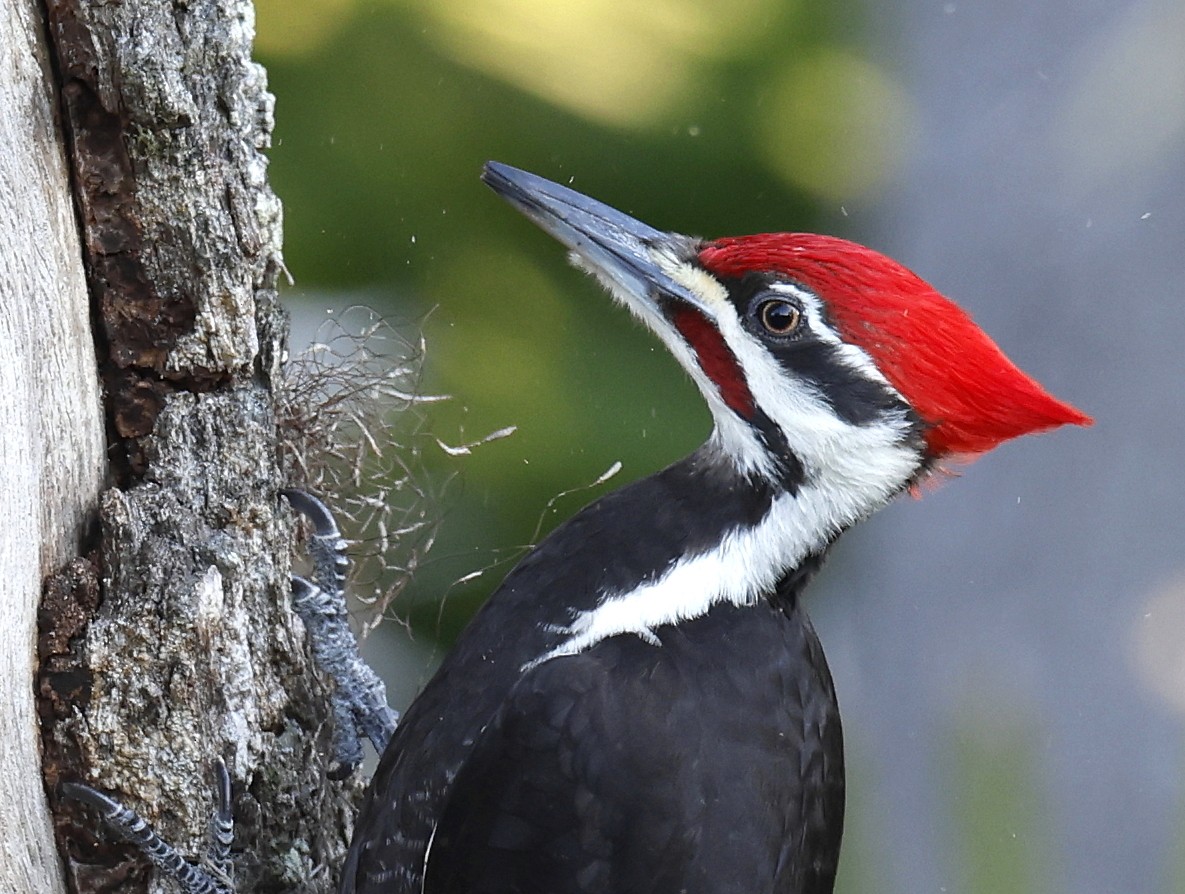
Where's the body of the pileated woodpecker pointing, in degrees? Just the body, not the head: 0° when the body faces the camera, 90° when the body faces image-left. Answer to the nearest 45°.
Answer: approximately 90°
